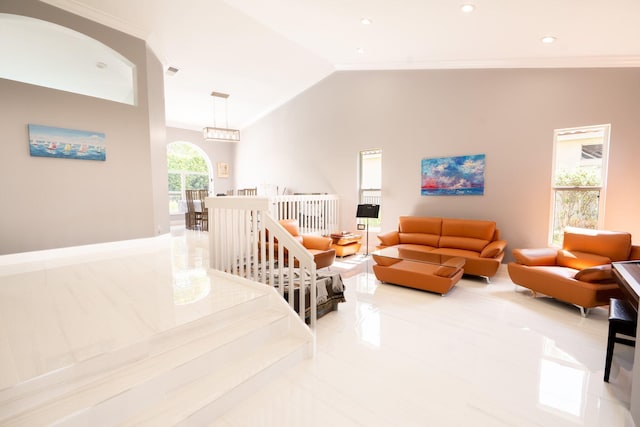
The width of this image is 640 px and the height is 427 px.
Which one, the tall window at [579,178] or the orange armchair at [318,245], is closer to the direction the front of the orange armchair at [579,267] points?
the orange armchair

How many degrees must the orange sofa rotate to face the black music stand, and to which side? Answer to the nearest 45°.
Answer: approximately 45° to its right

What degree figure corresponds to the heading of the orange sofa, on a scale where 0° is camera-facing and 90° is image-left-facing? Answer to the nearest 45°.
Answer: approximately 45°

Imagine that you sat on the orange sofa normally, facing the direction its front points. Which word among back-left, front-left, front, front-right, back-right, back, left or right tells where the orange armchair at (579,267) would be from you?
left

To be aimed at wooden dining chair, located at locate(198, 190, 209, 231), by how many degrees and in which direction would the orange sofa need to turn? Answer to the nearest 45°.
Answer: approximately 45° to its right

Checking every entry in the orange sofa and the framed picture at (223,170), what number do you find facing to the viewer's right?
0

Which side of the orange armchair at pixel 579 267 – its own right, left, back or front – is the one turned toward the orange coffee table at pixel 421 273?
front

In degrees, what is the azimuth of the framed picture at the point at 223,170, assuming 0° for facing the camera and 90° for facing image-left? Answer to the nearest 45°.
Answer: approximately 0°

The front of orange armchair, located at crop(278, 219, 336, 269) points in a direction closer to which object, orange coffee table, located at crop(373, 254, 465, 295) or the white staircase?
the orange coffee table

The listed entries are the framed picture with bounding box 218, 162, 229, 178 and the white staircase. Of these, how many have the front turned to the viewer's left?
0

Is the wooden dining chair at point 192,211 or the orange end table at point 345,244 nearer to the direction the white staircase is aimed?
the orange end table

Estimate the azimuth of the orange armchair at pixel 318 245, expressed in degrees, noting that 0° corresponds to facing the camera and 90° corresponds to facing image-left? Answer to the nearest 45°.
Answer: approximately 315°

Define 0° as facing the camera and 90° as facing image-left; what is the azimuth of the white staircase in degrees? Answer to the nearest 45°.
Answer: approximately 315°

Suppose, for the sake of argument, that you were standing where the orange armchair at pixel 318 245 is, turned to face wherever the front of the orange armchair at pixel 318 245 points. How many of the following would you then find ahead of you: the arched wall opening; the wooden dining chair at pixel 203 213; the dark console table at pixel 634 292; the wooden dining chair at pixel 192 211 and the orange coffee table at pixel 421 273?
2
